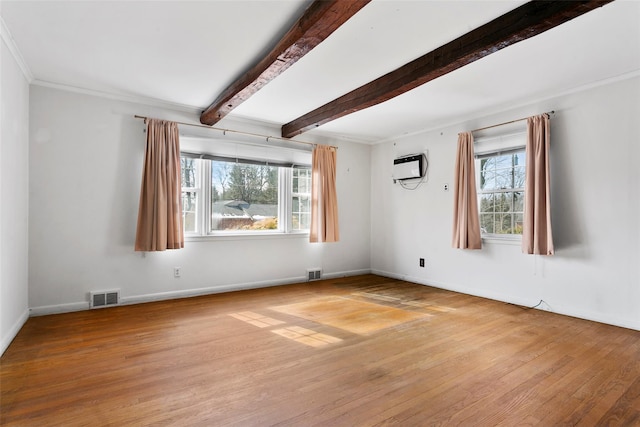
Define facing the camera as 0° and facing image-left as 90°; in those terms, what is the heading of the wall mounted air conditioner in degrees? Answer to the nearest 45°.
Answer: approximately 45°

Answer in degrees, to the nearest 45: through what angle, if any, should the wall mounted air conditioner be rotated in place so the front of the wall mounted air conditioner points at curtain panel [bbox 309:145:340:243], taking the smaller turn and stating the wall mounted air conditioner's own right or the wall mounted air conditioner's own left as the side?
approximately 45° to the wall mounted air conditioner's own right

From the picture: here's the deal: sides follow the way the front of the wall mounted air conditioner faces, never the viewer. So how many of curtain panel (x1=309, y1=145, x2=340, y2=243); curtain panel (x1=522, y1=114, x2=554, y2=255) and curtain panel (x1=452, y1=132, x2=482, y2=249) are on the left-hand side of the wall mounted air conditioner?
2

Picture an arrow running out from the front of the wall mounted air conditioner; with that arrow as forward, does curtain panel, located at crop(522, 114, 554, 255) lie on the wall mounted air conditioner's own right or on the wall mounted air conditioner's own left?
on the wall mounted air conditioner's own left

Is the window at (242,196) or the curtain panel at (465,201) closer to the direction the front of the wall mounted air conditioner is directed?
the window

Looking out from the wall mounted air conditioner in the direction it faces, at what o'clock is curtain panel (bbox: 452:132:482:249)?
The curtain panel is roughly at 9 o'clock from the wall mounted air conditioner.

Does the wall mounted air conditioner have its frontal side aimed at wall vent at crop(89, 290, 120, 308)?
yes

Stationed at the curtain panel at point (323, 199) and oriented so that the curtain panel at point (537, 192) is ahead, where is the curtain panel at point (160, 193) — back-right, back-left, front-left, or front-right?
back-right

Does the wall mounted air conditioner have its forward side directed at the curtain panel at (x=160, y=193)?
yes
